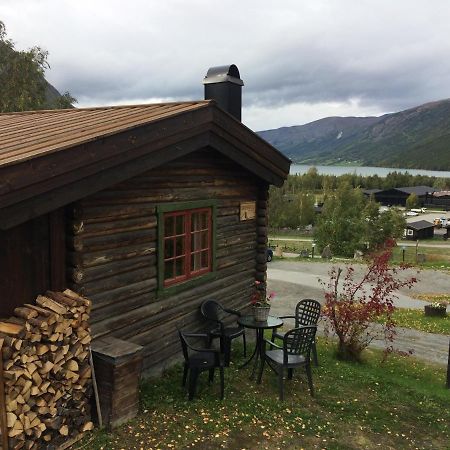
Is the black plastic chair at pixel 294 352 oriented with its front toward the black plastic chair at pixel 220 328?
yes

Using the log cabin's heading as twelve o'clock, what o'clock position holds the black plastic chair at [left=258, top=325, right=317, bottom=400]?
The black plastic chair is roughly at 11 o'clock from the log cabin.

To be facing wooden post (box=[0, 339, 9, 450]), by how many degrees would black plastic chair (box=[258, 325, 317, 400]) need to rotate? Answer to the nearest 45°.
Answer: approximately 90° to its left

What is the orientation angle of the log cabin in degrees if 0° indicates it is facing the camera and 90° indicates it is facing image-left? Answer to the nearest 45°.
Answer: approximately 315°

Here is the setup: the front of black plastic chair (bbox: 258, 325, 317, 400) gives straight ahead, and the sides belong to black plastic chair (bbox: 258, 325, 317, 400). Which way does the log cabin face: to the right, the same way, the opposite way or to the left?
the opposite way

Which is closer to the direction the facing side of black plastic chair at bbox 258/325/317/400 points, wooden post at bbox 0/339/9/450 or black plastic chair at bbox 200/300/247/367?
the black plastic chair

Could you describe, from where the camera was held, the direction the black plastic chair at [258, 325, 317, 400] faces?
facing away from the viewer and to the left of the viewer
